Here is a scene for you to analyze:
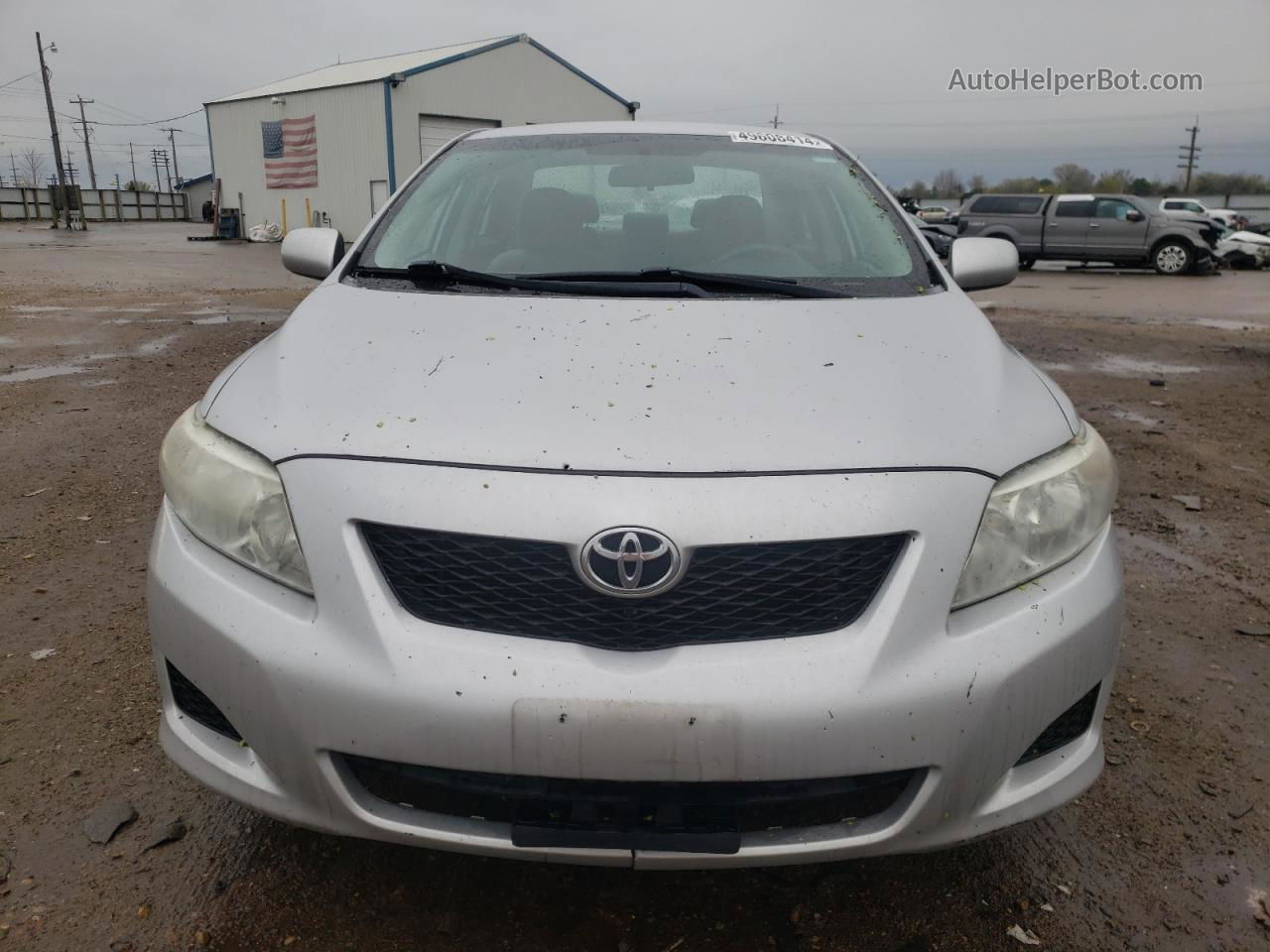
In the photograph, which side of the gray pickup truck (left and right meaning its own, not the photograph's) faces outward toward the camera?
right

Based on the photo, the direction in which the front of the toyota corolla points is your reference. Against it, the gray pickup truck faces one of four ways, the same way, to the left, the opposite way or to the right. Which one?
to the left

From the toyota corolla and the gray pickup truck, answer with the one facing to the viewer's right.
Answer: the gray pickup truck

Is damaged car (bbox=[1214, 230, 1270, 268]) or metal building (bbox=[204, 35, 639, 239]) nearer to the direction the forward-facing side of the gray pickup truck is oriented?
the damaged car

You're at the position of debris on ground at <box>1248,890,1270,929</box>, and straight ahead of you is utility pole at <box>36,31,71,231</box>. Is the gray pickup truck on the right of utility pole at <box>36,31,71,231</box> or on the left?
right

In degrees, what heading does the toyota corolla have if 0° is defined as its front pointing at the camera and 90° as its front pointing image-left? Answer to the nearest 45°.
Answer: approximately 0°

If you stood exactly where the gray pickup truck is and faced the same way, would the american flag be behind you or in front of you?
behind

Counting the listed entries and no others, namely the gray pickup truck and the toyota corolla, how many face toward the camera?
1

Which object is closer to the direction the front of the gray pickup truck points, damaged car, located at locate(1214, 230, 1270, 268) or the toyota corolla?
the damaged car

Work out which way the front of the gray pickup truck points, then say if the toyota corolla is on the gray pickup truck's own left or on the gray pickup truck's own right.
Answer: on the gray pickup truck's own right

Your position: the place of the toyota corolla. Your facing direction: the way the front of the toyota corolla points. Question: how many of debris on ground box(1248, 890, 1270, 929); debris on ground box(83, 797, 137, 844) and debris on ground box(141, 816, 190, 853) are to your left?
1

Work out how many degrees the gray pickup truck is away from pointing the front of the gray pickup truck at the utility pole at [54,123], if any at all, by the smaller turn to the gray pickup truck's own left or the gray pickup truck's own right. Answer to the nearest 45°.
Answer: approximately 180°

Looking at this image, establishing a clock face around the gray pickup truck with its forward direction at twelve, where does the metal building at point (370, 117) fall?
The metal building is roughly at 6 o'clock from the gray pickup truck.
